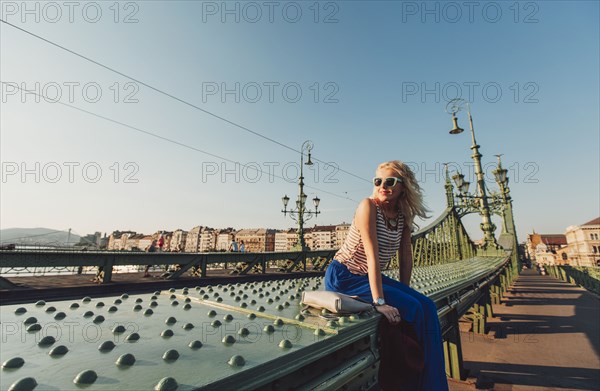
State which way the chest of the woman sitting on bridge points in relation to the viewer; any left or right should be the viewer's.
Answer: facing the viewer and to the right of the viewer

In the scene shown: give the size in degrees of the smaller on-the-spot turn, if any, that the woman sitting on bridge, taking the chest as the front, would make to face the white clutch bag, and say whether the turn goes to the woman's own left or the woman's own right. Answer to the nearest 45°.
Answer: approximately 90° to the woman's own right
